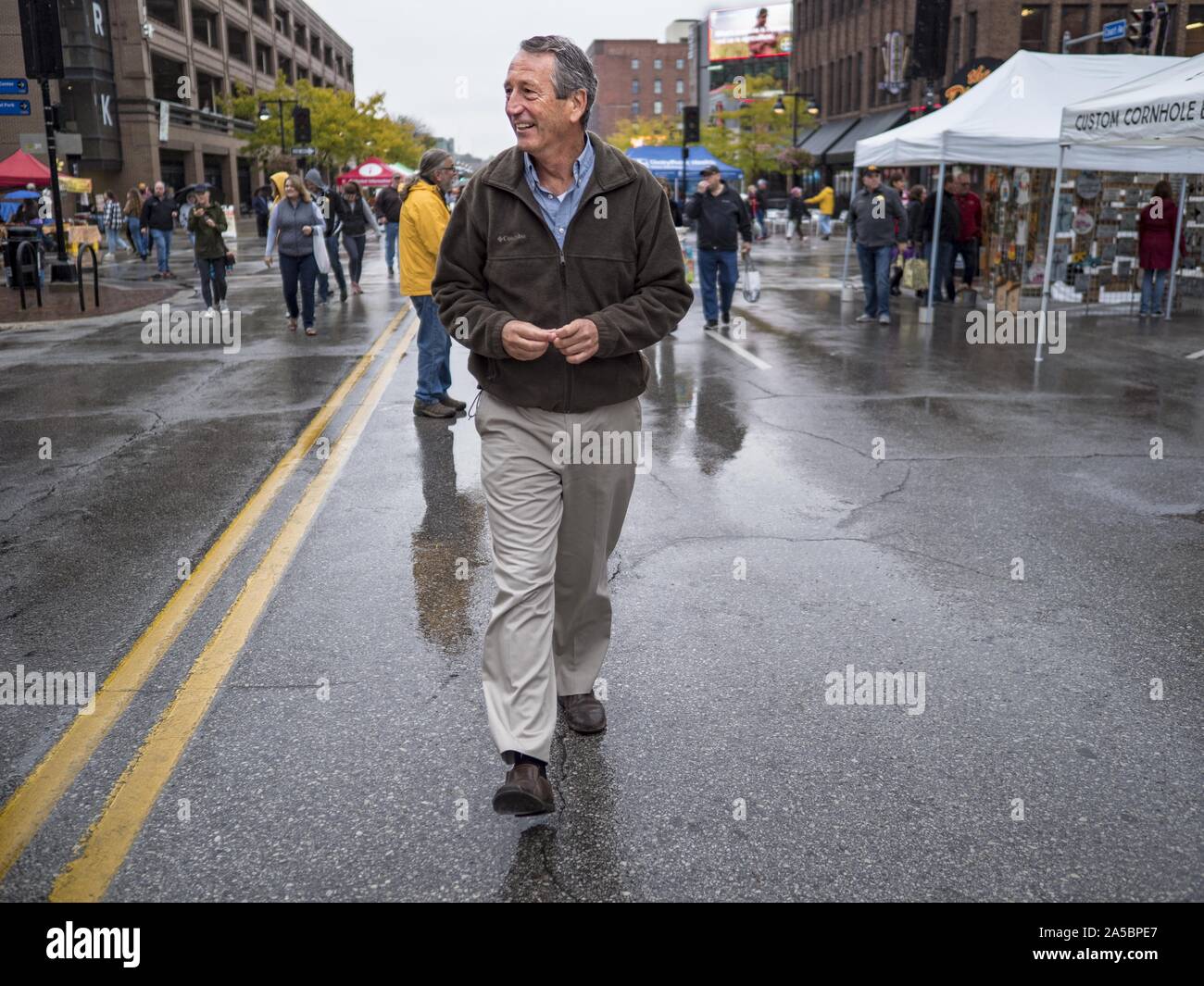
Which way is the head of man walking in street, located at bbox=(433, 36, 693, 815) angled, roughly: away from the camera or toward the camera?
toward the camera

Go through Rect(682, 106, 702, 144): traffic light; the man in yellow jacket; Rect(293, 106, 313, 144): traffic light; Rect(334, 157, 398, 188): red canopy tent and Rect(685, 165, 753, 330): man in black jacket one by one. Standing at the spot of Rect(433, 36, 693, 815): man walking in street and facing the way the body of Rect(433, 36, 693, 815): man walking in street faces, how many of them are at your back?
5

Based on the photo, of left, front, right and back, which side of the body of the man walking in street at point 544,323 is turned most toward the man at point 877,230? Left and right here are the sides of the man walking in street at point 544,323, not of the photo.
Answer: back

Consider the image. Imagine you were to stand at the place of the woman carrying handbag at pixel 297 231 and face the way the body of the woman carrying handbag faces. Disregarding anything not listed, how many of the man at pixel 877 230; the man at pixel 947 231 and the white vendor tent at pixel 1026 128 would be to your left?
3

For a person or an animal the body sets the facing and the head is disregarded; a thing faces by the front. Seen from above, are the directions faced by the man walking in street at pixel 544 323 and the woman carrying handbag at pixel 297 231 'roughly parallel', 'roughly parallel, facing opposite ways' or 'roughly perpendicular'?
roughly parallel

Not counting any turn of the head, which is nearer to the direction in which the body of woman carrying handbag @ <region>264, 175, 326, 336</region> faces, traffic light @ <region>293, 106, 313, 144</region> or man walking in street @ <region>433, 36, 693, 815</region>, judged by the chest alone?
the man walking in street

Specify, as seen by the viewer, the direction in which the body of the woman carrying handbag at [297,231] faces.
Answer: toward the camera

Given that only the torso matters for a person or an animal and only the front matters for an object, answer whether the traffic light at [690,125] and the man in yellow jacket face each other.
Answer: no

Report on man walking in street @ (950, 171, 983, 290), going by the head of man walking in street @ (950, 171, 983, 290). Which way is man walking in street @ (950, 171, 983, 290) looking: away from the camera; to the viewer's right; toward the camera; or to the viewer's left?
toward the camera

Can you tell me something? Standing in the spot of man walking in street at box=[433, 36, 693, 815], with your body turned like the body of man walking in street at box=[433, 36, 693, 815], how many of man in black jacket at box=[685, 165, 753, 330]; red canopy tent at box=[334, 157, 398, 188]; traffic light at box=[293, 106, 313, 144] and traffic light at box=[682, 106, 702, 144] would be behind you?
4

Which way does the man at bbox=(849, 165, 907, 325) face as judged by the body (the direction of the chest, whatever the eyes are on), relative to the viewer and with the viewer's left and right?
facing the viewer

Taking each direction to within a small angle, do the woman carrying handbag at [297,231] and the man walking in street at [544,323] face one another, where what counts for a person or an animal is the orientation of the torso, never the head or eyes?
no

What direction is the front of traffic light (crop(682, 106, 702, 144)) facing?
toward the camera

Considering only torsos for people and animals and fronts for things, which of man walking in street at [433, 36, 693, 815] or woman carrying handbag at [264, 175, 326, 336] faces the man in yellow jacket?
the woman carrying handbag
